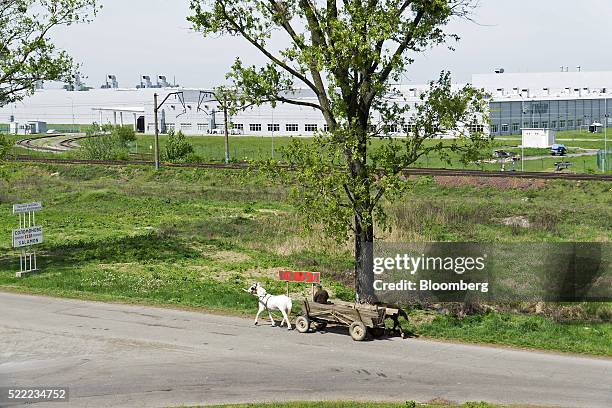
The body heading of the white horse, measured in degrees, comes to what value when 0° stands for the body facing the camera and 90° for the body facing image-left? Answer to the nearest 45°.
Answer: approximately 90°

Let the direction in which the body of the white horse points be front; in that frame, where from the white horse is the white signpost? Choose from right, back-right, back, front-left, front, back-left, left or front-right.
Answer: front-right

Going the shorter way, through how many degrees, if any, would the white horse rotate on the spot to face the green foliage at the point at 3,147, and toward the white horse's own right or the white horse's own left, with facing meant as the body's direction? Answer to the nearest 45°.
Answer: approximately 45° to the white horse's own right

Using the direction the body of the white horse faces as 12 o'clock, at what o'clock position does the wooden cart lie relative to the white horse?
The wooden cart is roughly at 7 o'clock from the white horse.
